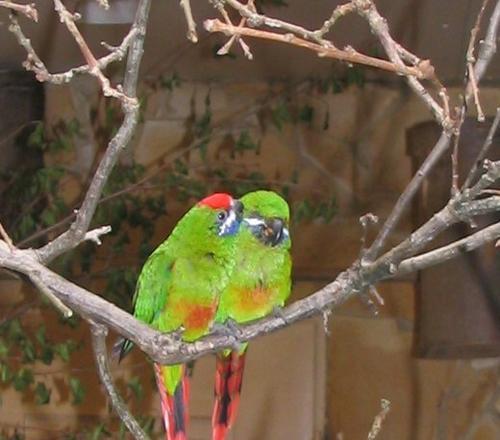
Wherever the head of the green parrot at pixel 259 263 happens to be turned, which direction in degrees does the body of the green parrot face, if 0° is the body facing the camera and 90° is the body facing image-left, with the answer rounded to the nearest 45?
approximately 315°

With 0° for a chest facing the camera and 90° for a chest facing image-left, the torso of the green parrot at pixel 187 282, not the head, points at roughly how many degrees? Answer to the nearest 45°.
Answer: approximately 315°

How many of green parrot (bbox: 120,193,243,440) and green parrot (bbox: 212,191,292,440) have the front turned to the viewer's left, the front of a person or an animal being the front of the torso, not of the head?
0
